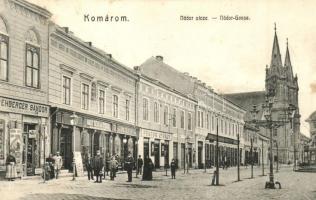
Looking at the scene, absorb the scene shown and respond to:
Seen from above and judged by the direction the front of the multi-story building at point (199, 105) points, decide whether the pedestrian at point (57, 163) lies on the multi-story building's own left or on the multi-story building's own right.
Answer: on the multi-story building's own right

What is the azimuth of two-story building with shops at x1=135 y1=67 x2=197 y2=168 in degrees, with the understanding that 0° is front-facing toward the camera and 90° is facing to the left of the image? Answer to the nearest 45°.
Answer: approximately 315°

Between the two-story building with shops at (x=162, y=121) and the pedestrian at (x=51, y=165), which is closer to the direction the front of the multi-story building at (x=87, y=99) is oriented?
the pedestrian

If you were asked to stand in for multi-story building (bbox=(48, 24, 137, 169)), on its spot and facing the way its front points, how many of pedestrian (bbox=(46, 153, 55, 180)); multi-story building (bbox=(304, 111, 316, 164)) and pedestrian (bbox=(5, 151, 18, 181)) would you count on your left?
1

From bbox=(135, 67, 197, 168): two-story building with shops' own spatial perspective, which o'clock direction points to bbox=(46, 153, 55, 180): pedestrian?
The pedestrian is roughly at 2 o'clock from the two-story building with shops.

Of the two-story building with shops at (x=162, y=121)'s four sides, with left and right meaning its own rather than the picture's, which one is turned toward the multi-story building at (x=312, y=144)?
left

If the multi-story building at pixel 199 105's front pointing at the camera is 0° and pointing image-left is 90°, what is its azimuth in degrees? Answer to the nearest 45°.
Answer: approximately 315°

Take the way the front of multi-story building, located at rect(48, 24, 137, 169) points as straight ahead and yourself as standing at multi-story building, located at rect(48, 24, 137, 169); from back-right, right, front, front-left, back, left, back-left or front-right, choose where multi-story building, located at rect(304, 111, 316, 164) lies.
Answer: left
